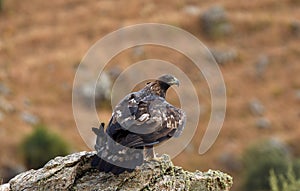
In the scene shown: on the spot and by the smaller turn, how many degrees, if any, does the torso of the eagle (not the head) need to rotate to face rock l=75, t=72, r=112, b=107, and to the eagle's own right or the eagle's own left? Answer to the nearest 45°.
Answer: approximately 45° to the eagle's own left

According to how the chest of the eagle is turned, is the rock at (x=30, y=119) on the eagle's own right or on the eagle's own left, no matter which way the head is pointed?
on the eagle's own left

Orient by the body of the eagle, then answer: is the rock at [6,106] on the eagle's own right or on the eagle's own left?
on the eagle's own left

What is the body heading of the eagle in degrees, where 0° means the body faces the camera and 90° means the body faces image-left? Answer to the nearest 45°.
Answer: approximately 225°
